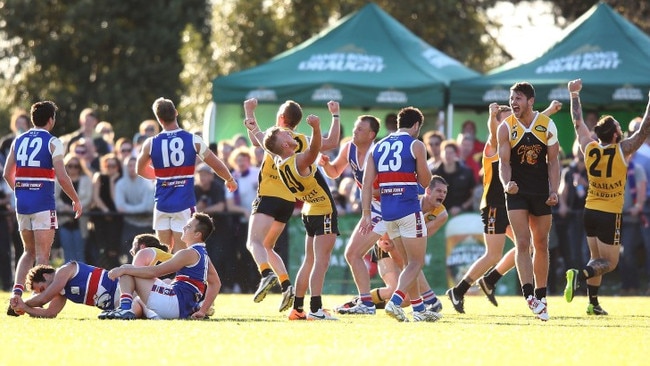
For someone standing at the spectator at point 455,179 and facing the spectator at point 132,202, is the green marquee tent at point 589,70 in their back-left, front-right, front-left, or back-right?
back-right

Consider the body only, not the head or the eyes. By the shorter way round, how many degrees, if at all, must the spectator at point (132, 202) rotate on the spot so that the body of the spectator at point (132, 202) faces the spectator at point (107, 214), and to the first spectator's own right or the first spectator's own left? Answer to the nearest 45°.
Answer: approximately 90° to the first spectator's own right

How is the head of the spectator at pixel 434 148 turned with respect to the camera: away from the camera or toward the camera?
toward the camera

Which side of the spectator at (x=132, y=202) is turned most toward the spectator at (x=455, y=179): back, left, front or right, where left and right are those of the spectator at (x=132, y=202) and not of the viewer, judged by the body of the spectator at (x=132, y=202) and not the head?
left

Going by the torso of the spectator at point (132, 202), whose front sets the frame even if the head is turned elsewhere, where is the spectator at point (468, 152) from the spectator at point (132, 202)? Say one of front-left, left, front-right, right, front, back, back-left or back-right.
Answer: left

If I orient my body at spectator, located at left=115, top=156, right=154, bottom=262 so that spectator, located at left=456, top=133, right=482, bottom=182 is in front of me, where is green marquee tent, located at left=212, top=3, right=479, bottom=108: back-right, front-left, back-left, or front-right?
front-left

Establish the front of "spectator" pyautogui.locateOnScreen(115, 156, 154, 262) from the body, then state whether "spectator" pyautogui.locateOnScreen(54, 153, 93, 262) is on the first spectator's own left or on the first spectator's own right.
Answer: on the first spectator's own right

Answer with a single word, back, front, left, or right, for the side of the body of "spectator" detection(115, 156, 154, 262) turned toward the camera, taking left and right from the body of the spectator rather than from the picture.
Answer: front

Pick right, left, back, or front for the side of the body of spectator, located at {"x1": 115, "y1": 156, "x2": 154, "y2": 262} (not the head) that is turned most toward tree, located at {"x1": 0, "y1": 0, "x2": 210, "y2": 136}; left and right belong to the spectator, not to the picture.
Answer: back

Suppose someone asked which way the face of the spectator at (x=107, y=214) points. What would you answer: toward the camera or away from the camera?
toward the camera

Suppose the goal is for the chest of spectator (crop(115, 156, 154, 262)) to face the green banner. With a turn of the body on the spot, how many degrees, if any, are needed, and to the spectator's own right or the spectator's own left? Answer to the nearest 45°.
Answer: approximately 90° to the spectator's own left

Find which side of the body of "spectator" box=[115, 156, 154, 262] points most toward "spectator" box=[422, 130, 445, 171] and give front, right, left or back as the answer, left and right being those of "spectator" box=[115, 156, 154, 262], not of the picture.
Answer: left
